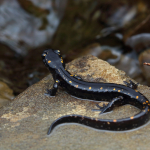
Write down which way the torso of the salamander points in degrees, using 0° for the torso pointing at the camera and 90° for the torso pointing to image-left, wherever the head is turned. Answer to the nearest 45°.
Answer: approximately 135°
